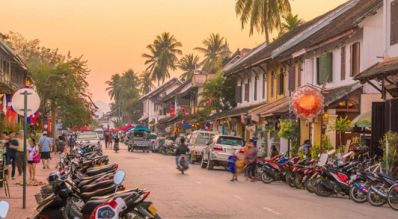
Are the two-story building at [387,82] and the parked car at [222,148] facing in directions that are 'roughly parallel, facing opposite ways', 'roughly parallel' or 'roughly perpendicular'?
roughly perpendicular

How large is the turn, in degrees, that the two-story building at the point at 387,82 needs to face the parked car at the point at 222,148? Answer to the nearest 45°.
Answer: approximately 90° to its right

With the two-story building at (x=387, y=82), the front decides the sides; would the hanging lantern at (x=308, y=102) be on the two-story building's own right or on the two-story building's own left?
on the two-story building's own right
